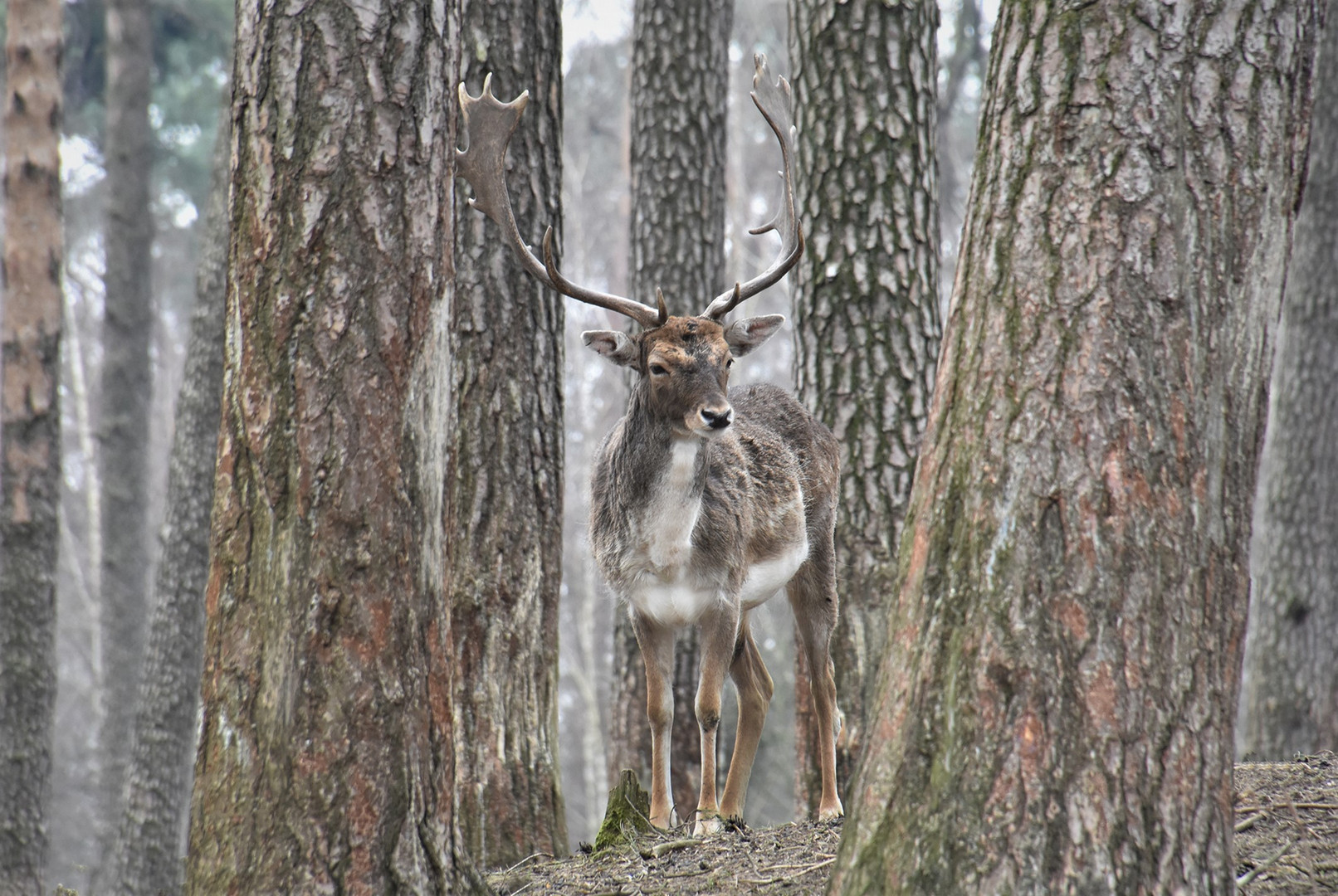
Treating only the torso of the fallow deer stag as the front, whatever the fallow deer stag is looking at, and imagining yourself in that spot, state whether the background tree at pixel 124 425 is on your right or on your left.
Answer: on your right

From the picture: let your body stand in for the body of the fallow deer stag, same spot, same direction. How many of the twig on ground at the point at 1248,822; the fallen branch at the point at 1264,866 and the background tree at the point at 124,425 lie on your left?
2

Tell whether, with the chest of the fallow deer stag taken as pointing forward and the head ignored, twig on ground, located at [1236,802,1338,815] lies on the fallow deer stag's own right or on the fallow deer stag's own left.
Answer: on the fallow deer stag's own left

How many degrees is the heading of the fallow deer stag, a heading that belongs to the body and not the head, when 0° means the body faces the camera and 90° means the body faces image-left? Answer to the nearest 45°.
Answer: approximately 45°

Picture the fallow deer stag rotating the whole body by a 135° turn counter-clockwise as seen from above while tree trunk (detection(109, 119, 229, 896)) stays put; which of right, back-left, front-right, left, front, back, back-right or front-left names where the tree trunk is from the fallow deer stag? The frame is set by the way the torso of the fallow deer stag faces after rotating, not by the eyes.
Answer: back-left

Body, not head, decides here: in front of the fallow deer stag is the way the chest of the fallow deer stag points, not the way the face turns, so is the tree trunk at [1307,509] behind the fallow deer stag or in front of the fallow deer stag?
behind

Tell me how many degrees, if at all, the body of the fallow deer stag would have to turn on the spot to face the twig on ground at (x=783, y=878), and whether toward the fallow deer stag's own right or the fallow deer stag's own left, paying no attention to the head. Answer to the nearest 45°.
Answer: approximately 45° to the fallow deer stag's own left

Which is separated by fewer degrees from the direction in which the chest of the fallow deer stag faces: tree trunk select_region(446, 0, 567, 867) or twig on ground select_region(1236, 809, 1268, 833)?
the tree trunk
